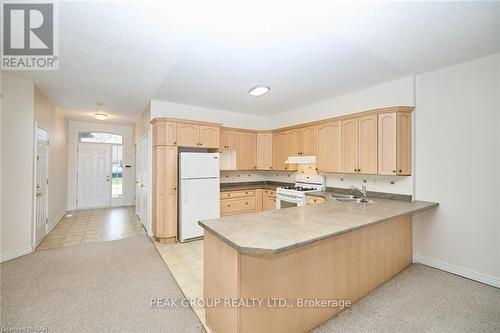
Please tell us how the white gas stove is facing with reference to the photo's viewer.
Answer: facing the viewer and to the left of the viewer

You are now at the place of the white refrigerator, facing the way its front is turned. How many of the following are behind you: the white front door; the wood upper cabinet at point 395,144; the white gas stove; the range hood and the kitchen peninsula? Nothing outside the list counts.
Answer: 1

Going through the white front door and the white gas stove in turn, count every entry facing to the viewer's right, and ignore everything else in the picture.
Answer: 0

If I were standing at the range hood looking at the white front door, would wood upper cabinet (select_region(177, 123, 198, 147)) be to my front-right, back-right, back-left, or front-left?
front-left

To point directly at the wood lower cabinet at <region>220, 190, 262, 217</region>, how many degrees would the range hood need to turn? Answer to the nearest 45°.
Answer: approximately 45° to its right

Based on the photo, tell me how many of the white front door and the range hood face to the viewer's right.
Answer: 0

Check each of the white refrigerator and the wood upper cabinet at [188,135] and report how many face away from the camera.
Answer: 0

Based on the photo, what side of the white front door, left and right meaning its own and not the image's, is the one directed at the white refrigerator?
front

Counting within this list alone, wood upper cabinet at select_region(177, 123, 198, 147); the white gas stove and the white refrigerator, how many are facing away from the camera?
0

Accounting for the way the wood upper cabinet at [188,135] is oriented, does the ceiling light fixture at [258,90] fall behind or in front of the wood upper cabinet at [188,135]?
in front

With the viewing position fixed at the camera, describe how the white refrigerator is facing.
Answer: facing the viewer and to the right of the viewer

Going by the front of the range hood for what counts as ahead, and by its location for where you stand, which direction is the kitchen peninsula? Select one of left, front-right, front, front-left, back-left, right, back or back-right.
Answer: front-left

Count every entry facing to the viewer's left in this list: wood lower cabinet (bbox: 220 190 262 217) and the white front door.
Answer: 0
